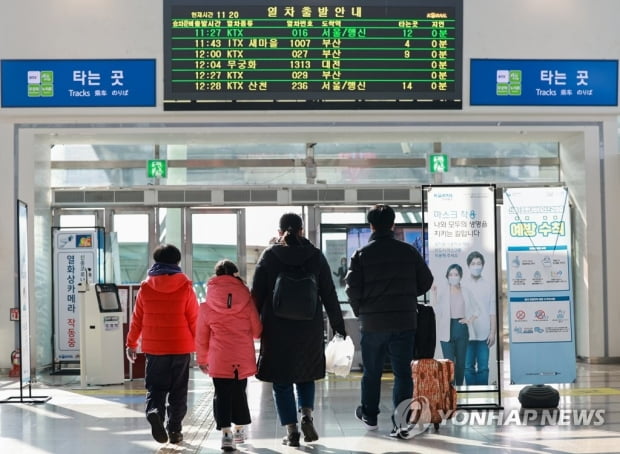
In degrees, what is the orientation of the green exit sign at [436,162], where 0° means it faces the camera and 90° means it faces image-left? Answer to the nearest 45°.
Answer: approximately 0°

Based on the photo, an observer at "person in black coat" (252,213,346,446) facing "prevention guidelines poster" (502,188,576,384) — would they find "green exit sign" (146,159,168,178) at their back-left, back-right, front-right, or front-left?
front-left

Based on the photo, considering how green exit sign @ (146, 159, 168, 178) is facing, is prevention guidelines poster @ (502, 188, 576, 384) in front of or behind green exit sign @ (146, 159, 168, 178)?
in front

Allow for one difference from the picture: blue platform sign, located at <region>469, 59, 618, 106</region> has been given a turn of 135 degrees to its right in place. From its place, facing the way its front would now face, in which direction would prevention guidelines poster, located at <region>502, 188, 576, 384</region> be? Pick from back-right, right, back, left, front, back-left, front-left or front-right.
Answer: back-left

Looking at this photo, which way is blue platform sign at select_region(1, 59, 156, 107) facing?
toward the camera

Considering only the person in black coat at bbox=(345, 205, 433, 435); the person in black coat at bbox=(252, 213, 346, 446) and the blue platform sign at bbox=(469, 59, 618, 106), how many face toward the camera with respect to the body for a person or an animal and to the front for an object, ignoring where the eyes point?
1

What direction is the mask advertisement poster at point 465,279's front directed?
toward the camera

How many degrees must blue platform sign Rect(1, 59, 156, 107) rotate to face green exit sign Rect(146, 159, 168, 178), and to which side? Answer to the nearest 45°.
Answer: approximately 135° to its left

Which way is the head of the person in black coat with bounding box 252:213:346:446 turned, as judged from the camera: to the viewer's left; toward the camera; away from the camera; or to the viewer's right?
away from the camera

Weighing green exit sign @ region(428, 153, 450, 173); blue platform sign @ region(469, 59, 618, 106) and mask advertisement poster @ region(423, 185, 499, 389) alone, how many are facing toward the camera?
3

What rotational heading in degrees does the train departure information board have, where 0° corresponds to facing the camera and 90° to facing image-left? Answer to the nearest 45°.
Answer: approximately 0°

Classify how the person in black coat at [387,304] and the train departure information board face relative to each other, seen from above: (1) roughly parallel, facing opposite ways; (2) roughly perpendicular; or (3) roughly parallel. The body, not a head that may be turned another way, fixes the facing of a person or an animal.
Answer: roughly parallel, facing opposite ways

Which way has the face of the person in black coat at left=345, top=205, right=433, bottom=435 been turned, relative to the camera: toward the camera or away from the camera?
away from the camera

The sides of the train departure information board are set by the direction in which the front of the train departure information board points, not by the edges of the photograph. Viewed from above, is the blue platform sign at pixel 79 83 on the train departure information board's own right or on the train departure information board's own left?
on the train departure information board's own right

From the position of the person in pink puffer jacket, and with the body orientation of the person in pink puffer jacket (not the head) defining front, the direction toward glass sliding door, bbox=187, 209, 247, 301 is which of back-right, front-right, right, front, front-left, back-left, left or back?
front

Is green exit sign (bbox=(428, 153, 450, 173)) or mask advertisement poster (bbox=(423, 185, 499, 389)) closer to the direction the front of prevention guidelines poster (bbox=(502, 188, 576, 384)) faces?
the mask advertisement poster

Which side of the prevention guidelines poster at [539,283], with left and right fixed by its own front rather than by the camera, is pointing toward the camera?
front

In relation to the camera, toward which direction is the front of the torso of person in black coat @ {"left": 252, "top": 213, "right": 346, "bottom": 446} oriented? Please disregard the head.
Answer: away from the camera
